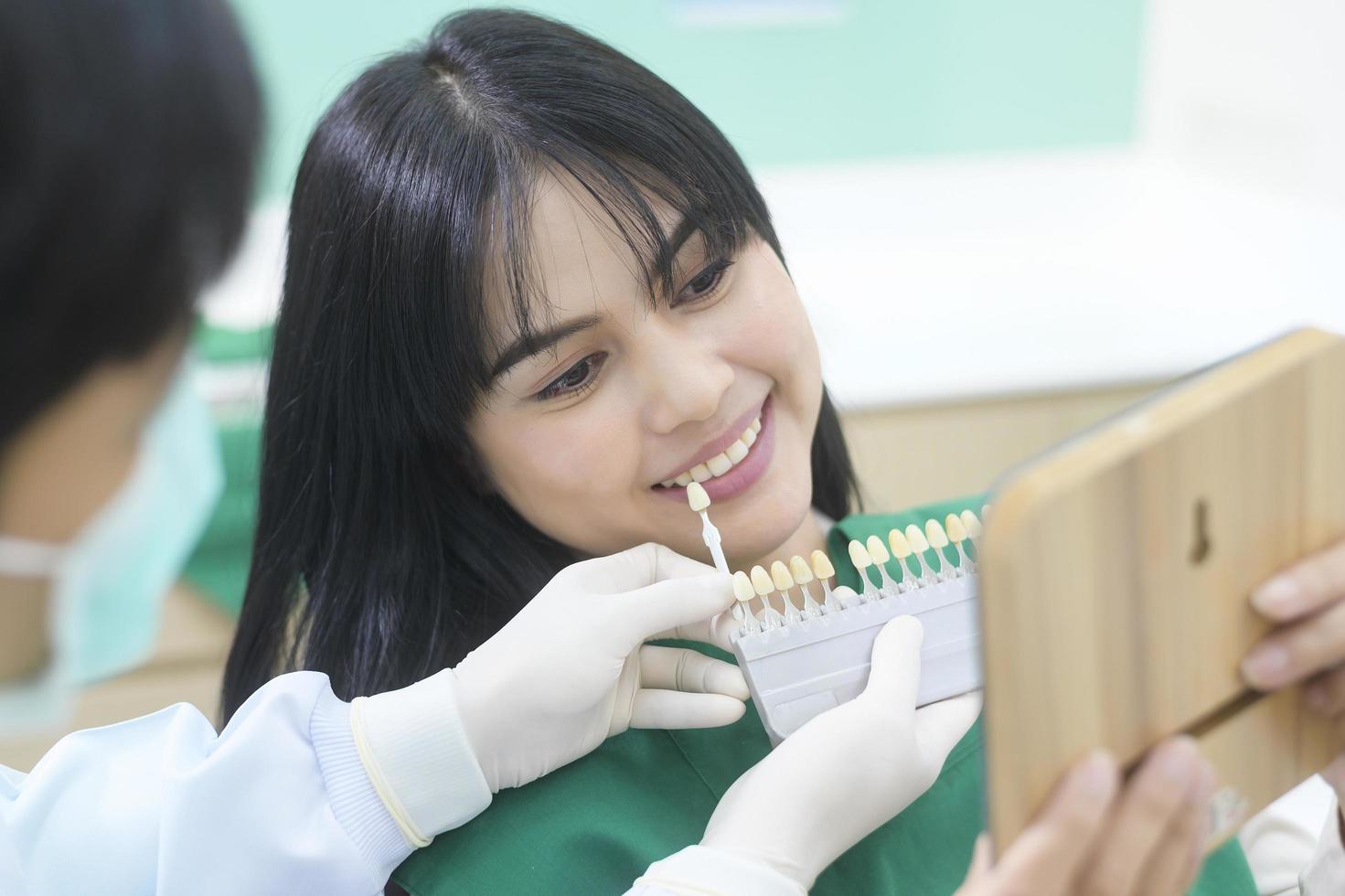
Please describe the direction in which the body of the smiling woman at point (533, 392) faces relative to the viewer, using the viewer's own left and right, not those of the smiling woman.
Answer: facing the viewer and to the right of the viewer
